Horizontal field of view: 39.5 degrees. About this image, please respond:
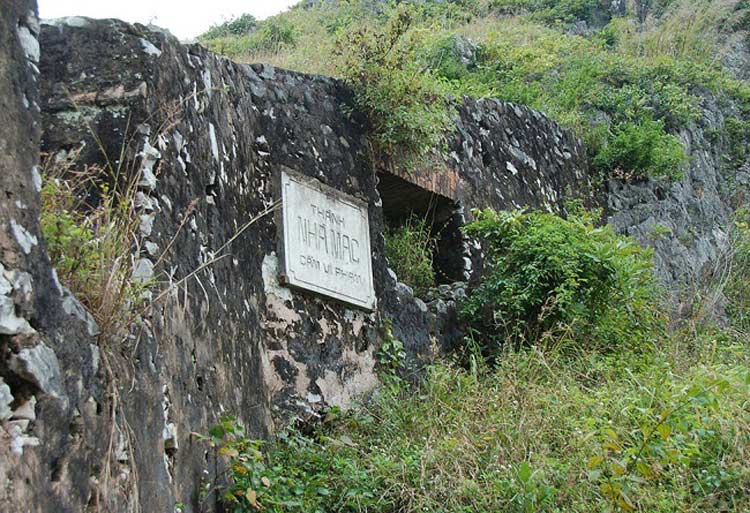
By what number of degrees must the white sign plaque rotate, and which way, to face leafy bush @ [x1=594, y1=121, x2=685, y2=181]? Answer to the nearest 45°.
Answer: approximately 90° to its left

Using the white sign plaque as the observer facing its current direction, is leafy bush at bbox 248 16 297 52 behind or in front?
behind

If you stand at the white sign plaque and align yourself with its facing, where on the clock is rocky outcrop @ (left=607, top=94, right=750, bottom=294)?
The rocky outcrop is roughly at 9 o'clock from the white sign plaque.

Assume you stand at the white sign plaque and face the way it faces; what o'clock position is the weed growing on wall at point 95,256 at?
The weed growing on wall is roughly at 2 o'clock from the white sign plaque.

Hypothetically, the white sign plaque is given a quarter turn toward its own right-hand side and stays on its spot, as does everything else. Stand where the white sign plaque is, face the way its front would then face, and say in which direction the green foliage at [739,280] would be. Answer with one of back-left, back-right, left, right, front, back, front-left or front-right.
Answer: back

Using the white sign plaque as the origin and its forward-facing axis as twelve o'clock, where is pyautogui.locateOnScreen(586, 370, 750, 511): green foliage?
The green foliage is roughly at 12 o'clock from the white sign plaque.

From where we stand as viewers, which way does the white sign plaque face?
facing the viewer and to the right of the viewer

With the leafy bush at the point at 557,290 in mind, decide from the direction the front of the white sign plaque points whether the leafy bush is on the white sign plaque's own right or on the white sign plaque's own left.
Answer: on the white sign plaque's own left

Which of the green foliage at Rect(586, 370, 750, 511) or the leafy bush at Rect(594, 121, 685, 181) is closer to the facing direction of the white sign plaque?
the green foliage
